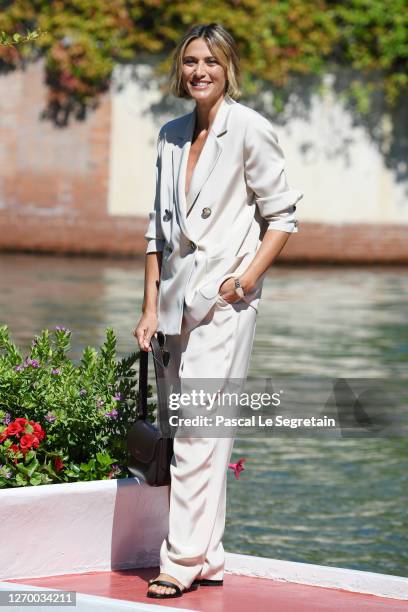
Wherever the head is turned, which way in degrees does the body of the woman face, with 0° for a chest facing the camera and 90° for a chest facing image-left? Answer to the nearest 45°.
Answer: approximately 45°
